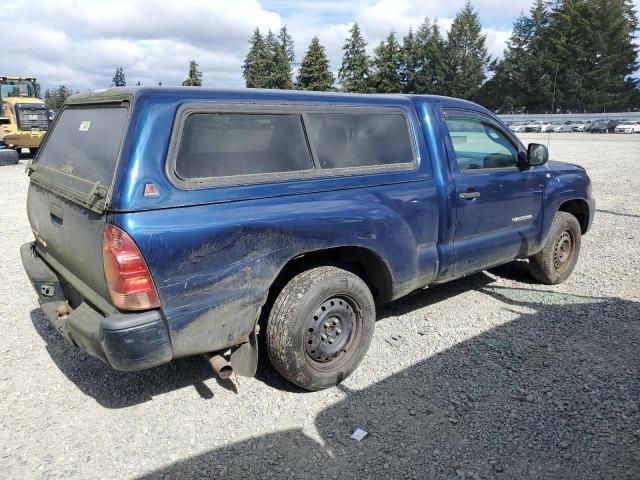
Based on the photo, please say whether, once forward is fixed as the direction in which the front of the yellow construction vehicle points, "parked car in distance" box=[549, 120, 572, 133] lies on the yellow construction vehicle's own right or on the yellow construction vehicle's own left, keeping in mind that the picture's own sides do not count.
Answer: on the yellow construction vehicle's own right

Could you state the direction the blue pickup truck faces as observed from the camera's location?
facing away from the viewer and to the right of the viewer

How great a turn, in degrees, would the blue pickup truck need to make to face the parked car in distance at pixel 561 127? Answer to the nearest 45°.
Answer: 0° — it already faces it

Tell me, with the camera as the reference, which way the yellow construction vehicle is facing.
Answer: facing away from the viewer and to the left of the viewer

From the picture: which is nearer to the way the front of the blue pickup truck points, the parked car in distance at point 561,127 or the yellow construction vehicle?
the parked car in distance

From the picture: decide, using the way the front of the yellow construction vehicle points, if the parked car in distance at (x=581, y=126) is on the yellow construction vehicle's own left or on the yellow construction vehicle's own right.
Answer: on the yellow construction vehicle's own right
